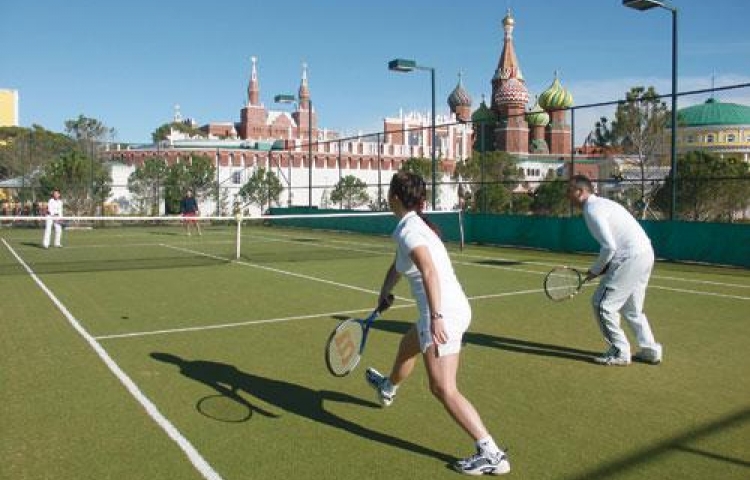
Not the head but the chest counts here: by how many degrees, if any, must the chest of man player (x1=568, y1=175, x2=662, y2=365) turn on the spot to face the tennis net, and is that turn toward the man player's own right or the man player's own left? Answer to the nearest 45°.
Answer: approximately 45° to the man player's own right

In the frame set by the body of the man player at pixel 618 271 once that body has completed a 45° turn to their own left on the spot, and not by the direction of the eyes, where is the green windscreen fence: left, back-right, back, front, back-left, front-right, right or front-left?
back-right

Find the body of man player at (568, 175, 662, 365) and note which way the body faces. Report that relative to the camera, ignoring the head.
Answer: to the viewer's left
